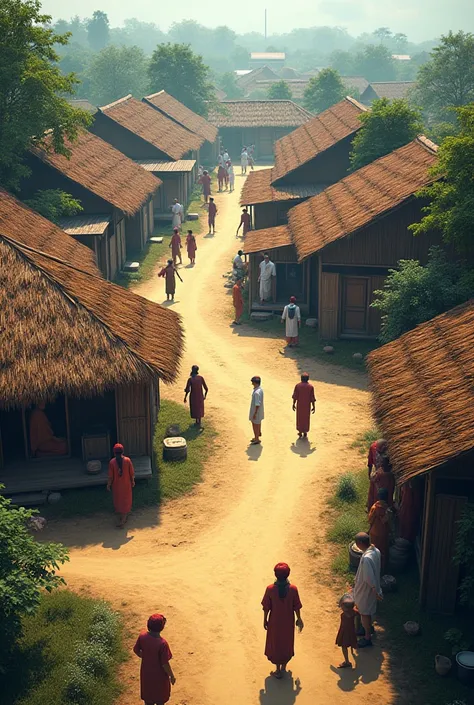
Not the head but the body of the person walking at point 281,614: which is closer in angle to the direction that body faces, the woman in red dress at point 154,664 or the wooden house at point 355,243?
the wooden house

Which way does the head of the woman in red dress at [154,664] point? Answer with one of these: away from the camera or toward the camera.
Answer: away from the camera

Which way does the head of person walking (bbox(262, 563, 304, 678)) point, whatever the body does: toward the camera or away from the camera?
away from the camera

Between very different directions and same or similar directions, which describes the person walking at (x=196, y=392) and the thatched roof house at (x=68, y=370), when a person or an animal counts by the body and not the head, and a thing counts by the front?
very different directions

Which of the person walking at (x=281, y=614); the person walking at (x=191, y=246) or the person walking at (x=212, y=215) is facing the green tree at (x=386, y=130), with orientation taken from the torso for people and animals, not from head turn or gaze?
the person walking at (x=281, y=614)
